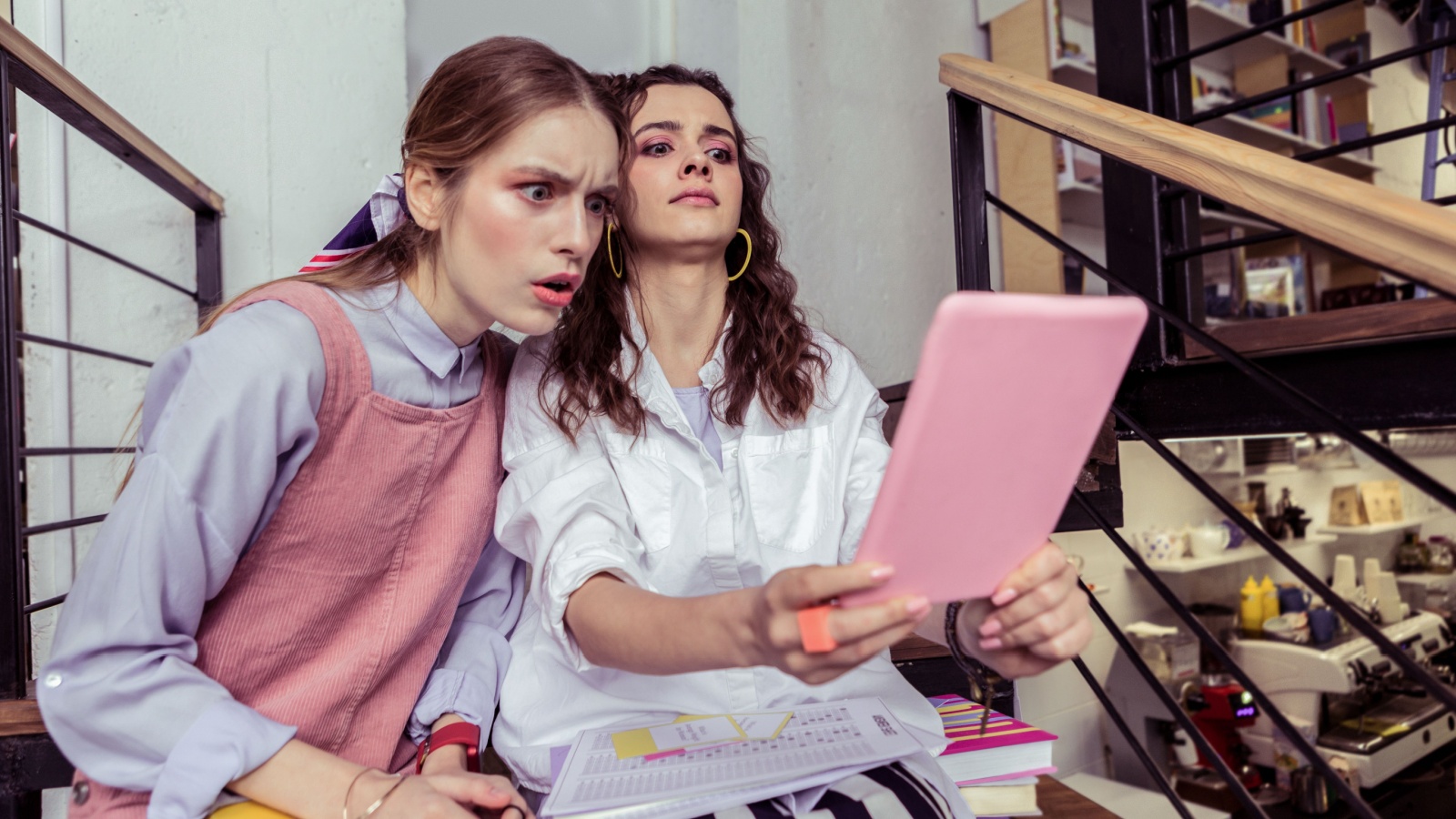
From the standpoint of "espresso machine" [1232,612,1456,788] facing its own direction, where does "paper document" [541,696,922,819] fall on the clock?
The paper document is roughly at 2 o'clock from the espresso machine.

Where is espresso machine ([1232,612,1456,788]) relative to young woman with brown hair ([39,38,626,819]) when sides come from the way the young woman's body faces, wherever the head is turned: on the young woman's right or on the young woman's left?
on the young woman's left

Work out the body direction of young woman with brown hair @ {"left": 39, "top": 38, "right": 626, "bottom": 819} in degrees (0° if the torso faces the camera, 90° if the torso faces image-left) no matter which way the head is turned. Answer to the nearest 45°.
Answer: approximately 315°

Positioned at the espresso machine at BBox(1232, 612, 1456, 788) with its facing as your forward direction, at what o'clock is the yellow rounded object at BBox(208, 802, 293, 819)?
The yellow rounded object is roughly at 2 o'clock from the espresso machine.

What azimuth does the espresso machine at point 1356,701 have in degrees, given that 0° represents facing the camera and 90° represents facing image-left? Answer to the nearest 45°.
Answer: approximately 315°

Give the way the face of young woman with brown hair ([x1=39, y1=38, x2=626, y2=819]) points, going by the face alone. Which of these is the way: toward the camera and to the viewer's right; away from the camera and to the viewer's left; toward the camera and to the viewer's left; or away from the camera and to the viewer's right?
toward the camera and to the viewer's right

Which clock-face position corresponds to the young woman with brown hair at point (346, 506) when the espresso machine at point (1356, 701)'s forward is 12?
The young woman with brown hair is roughly at 2 o'clock from the espresso machine.

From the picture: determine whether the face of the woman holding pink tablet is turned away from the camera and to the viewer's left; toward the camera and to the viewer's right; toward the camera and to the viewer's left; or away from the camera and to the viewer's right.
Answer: toward the camera and to the viewer's right

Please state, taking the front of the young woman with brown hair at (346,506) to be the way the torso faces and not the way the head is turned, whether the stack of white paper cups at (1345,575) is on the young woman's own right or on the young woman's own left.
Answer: on the young woman's own left

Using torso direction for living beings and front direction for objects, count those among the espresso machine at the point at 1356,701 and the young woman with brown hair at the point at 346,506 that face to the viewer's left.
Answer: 0
